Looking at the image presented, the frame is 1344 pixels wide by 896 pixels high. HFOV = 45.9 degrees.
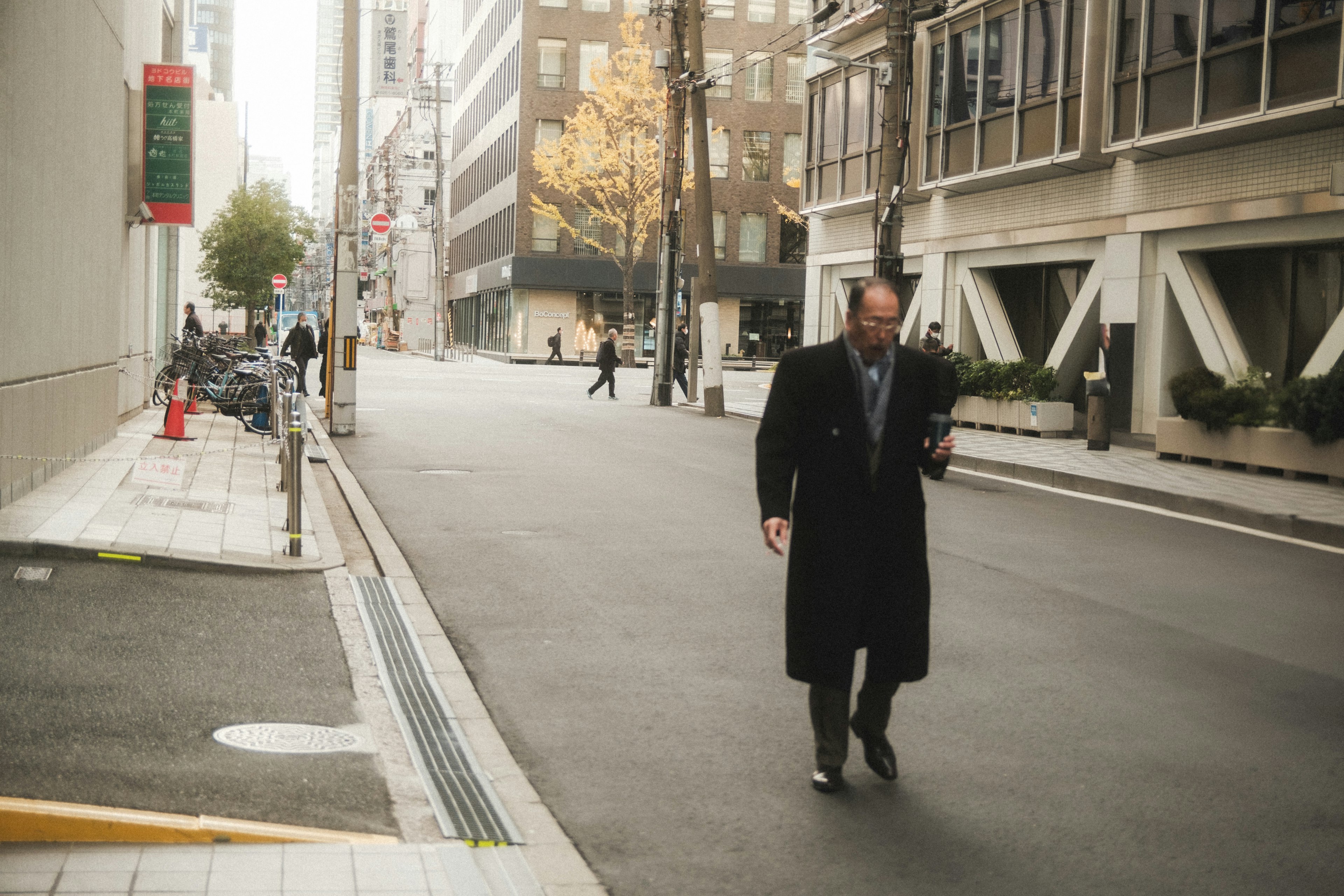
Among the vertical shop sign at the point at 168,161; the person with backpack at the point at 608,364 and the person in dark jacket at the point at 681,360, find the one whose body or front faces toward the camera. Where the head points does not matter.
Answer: the vertical shop sign

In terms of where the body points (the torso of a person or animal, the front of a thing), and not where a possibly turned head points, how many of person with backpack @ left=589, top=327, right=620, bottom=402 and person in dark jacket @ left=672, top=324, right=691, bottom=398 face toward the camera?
0

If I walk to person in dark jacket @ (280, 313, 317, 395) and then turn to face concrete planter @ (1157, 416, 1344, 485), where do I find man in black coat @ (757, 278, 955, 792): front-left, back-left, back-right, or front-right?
front-right

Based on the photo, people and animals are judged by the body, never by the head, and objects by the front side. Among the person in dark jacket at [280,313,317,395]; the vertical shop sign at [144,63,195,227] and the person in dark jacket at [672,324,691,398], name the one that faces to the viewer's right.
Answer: the person in dark jacket at [672,324,691,398]

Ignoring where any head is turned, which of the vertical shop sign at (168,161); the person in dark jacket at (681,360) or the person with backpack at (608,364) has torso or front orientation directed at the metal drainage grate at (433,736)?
the vertical shop sign

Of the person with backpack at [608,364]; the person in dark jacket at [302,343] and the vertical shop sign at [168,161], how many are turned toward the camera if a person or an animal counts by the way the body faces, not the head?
2

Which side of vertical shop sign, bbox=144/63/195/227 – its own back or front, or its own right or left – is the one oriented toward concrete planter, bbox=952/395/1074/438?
left

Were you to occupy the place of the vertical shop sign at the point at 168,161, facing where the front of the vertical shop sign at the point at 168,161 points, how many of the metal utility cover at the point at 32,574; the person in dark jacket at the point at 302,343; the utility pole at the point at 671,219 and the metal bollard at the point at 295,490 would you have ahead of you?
2

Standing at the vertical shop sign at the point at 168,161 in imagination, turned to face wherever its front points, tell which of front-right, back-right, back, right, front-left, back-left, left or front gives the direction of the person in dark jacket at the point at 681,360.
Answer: back-left

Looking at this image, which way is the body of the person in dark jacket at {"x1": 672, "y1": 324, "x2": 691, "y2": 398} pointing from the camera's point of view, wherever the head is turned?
to the viewer's right

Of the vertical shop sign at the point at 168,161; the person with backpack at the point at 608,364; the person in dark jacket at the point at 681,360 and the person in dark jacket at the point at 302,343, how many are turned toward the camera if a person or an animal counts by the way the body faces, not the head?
2

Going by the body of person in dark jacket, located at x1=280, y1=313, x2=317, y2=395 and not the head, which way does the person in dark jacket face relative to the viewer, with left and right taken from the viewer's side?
facing the viewer

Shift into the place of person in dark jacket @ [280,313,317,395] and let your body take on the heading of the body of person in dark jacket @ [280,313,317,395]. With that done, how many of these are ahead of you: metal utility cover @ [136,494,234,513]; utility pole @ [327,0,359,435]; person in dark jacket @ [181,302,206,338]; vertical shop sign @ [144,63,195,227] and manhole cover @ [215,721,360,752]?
4

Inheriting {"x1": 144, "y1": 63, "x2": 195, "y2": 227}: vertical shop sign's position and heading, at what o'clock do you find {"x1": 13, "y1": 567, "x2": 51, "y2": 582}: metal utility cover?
The metal utility cover is roughly at 12 o'clock from the vertical shop sign.

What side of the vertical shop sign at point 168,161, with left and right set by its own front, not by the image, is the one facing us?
front
